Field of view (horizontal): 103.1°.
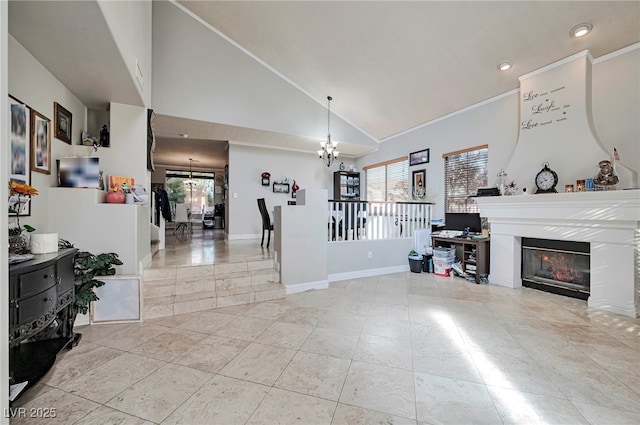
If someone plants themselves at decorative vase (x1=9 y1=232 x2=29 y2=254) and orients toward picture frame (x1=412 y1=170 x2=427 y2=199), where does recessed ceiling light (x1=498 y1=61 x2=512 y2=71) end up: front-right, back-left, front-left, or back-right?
front-right

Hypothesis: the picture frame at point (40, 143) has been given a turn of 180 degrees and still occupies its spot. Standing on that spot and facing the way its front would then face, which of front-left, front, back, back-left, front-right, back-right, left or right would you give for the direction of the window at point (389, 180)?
back-right

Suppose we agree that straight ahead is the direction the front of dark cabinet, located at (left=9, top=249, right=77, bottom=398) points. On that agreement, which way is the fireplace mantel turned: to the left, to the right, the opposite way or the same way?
the opposite way

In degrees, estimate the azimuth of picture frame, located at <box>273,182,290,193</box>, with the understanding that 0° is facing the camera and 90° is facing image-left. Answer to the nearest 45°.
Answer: approximately 0°

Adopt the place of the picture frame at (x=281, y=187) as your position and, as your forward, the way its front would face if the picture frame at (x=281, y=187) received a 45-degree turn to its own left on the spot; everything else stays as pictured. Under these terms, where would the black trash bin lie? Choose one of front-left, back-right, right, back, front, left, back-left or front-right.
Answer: front

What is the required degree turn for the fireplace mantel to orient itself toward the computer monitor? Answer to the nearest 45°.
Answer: approximately 90° to its right

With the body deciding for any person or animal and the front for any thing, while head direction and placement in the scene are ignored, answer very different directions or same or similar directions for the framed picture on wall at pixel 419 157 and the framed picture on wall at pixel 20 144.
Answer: very different directions

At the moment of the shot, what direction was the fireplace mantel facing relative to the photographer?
facing the viewer and to the left of the viewer

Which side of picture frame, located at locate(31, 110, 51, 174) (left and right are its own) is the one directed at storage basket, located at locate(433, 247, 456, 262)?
front

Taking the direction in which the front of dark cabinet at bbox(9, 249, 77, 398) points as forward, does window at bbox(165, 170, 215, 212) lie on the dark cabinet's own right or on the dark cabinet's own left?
on the dark cabinet's own left

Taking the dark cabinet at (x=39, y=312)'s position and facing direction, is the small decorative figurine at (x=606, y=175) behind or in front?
in front

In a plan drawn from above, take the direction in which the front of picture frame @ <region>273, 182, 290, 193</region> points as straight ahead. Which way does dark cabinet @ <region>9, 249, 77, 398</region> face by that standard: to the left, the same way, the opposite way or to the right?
to the left

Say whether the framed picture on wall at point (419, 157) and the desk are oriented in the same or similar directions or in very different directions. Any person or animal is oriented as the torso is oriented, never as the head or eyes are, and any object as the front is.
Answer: same or similar directions

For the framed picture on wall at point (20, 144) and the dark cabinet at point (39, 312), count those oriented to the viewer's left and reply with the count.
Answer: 0

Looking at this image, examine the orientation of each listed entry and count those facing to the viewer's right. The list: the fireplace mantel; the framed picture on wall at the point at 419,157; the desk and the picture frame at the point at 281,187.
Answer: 0

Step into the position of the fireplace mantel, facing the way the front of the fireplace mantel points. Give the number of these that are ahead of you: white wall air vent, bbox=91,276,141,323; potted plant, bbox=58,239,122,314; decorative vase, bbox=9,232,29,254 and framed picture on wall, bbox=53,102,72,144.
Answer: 4

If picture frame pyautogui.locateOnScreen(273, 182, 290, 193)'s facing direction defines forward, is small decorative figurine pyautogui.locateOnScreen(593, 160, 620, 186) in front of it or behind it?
in front

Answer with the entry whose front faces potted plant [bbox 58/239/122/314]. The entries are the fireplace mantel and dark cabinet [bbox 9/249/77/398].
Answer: the fireplace mantel

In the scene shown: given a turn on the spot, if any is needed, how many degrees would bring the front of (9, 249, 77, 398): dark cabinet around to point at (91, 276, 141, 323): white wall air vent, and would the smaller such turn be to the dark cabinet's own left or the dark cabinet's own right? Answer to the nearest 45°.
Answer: approximately 90° to the dark cabinet's own left
